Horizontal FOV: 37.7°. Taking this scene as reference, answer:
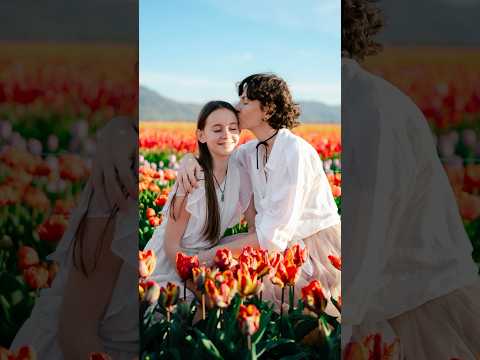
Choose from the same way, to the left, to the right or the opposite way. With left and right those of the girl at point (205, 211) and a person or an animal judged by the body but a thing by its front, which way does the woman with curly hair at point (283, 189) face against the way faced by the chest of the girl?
to the right

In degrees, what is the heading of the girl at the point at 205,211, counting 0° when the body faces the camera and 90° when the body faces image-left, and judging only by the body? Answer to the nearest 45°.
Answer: approximately 315°

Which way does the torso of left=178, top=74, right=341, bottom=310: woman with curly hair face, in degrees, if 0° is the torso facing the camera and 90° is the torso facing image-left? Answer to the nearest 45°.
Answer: approximately 45°

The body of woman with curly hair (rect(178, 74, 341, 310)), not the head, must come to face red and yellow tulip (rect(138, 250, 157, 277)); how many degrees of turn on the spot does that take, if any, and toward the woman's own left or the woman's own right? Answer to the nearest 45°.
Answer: approximately 45° to the woman's own right
